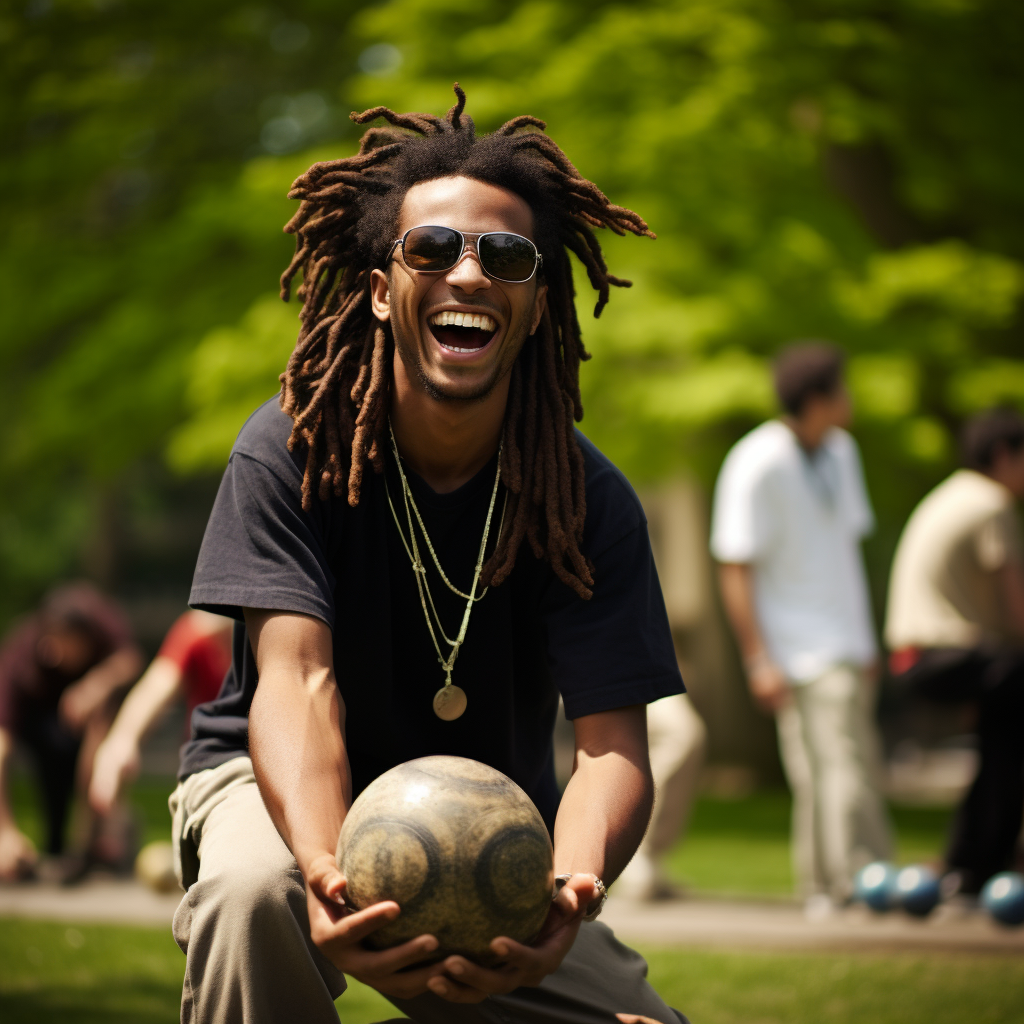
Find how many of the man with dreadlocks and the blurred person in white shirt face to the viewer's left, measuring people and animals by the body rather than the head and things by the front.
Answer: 0

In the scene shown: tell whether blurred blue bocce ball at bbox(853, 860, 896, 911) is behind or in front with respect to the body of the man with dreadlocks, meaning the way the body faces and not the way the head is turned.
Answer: behind

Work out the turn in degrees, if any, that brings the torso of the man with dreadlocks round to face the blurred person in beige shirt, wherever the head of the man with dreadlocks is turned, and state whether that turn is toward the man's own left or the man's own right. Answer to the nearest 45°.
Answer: approximately 135° to the man's own left

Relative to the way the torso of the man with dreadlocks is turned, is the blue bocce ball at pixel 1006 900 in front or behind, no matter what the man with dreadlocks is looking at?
behind

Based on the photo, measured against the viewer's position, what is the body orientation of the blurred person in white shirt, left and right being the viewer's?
facing the viewer and to the right of the viewer

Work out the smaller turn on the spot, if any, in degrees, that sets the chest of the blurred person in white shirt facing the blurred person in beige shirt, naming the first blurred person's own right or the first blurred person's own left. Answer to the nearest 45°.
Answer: approximately 45° to the first blurred person's own left

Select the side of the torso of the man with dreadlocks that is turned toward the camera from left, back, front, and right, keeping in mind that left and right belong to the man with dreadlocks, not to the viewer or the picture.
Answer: front

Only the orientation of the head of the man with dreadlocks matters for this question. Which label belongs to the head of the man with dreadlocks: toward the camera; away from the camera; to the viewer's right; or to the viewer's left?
toward the camera

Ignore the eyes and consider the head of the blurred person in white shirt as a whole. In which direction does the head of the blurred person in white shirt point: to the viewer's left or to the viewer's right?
to the viewer's right

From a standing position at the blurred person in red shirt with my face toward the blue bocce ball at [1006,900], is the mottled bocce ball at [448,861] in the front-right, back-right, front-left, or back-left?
front-right
